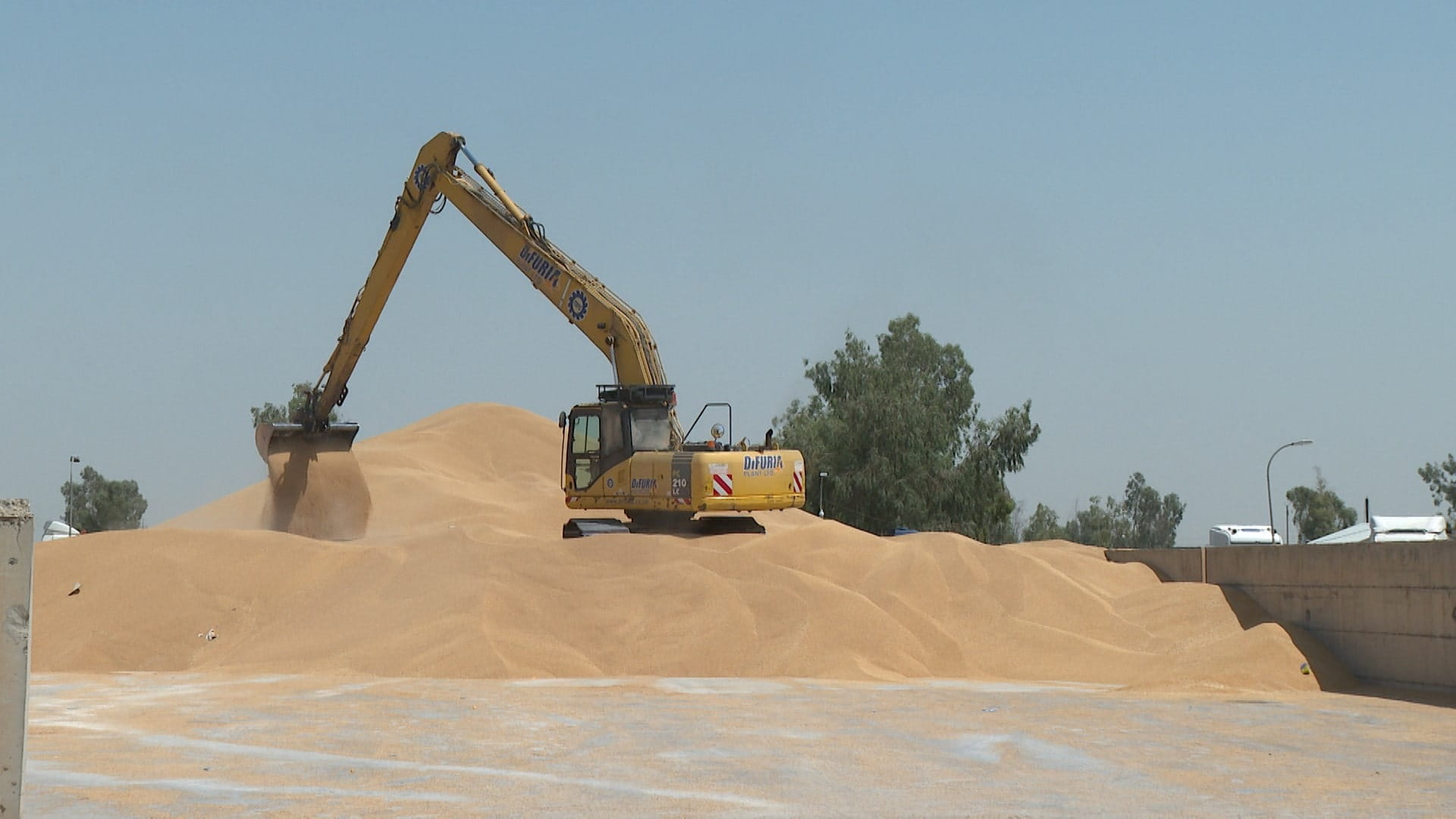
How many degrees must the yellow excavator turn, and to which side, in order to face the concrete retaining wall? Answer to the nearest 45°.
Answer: approximately 180°

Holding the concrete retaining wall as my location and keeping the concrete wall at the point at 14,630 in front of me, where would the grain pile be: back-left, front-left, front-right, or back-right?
front-right

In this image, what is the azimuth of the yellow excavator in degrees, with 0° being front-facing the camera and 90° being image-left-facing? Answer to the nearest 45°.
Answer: approximately 135°

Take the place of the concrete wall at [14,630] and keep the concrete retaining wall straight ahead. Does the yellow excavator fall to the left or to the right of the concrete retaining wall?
left

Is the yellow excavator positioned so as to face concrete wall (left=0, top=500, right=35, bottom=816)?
no

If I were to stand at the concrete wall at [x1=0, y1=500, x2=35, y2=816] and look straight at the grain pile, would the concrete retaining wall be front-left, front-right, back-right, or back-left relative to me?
front-right
